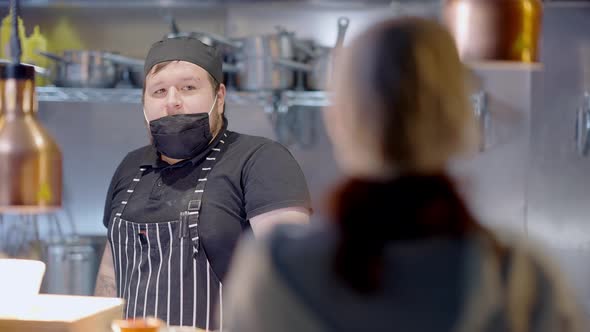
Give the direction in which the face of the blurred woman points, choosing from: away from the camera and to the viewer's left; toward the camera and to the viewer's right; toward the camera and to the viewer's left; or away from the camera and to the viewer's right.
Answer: away from the camera and to the viewer's left

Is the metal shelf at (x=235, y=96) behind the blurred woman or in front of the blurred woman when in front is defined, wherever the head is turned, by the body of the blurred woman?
in front

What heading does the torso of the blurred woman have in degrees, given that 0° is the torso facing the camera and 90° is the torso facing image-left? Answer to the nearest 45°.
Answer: approximately 180°

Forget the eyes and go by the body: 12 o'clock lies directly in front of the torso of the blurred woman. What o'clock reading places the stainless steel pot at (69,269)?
The stainless steel pot is roughly at 11 o'clock from the blurred woman.

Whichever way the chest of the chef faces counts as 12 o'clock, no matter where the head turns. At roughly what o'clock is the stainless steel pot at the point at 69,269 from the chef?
The stainless steel pot is roughly at 4 o'clock from the chef.

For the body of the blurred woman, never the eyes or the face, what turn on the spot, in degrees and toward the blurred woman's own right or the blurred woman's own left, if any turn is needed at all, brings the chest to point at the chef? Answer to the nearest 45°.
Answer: approximately 45° to the blurred woman's own left

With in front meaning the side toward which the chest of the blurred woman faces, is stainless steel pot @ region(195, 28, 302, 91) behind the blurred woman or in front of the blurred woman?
in front

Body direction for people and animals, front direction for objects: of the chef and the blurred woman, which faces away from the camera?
the blurred woman

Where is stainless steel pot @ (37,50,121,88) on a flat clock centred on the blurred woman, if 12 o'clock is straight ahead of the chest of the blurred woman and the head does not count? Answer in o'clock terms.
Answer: The stainless steel pot is roughly at 11 o'clock from the blurred woman.

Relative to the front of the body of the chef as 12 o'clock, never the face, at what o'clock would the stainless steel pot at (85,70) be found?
The stainless steel pot is roughly at 4 o'clock from the chef.

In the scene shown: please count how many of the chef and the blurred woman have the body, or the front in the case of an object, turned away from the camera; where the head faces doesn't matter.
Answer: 1

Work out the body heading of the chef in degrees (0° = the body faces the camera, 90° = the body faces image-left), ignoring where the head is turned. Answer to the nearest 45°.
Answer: approximately 45°
